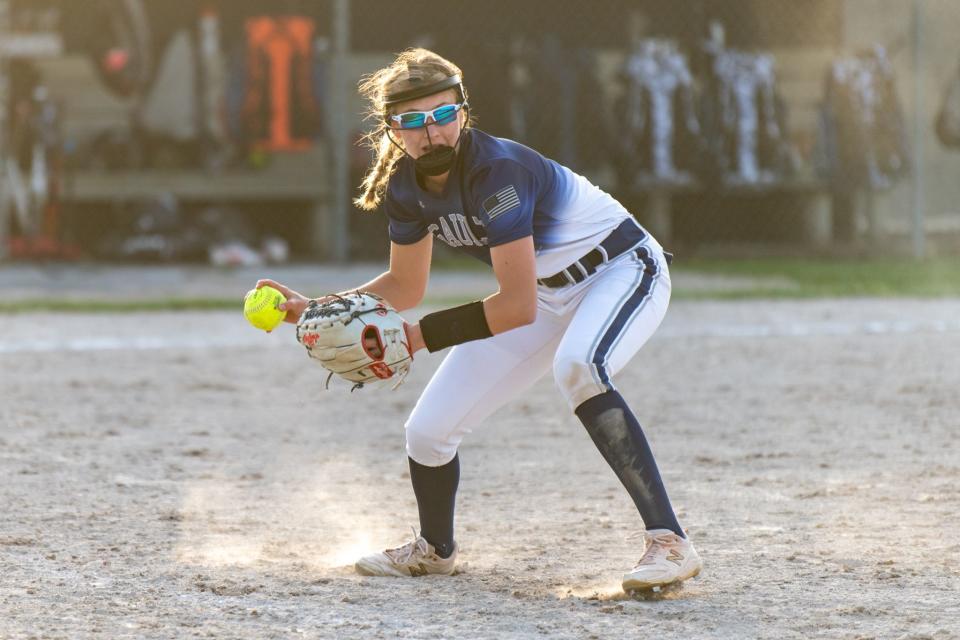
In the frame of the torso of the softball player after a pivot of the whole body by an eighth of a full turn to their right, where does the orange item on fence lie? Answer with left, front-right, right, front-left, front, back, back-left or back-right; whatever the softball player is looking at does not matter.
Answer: right

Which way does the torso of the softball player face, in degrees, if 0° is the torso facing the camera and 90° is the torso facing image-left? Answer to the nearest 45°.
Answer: approximately 45°
